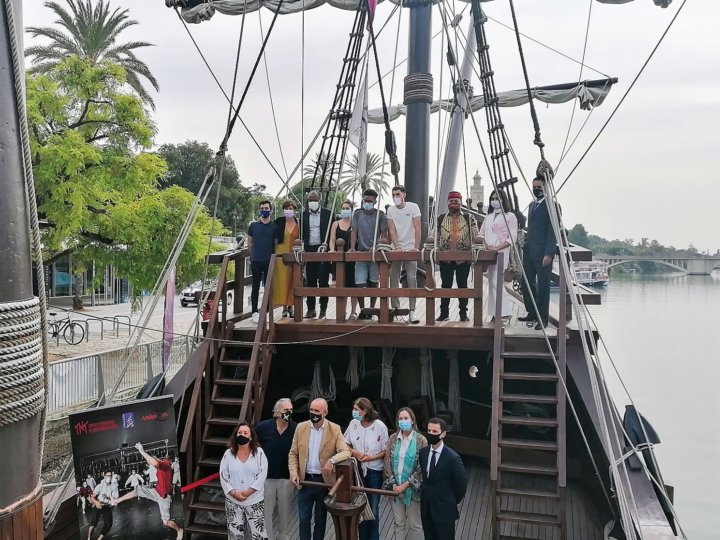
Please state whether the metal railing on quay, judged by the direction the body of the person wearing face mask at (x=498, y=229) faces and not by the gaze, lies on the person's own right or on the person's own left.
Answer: on the person's own right

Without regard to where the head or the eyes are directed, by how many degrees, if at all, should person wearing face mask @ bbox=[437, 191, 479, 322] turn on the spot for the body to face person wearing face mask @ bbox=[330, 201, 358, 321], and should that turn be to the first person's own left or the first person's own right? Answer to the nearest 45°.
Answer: approximately 90° to the first person's own right

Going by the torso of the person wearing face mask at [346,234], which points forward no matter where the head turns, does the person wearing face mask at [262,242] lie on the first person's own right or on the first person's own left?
on the first person's own right

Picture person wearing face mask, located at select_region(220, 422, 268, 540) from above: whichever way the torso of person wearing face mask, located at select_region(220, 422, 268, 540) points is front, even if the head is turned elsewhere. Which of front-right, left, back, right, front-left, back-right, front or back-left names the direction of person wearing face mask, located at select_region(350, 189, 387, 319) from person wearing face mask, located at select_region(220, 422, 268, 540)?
back-left

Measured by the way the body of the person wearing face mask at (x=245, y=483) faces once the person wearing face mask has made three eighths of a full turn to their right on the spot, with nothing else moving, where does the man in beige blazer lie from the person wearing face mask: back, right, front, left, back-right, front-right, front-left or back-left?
back-right

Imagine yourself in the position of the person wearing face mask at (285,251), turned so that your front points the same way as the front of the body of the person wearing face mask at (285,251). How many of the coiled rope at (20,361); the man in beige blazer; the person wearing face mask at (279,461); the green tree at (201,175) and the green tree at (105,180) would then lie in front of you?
3

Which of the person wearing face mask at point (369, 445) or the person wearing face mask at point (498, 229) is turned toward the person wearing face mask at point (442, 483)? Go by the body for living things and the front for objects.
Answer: the person wearing face mask at point (498, 229)

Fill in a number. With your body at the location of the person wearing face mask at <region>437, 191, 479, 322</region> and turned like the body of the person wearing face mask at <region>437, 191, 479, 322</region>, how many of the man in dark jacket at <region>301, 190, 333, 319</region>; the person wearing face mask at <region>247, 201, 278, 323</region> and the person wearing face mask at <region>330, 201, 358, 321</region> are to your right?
3
